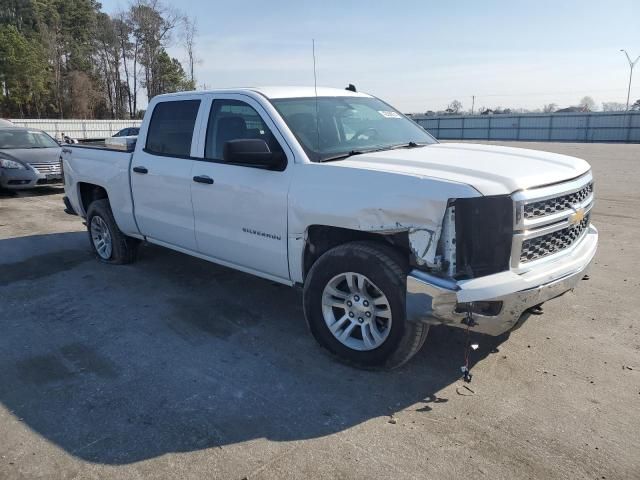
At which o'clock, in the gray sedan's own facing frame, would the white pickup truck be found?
The white pickup truck is roughly at 1 o'clock from the gray sedan.

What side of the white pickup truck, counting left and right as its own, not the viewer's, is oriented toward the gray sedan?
back

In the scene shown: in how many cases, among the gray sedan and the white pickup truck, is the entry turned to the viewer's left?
0

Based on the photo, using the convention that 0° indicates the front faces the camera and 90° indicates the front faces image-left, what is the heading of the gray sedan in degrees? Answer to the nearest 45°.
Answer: approximately 315°

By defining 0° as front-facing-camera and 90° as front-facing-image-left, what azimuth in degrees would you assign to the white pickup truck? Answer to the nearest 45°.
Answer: approximately 315°
